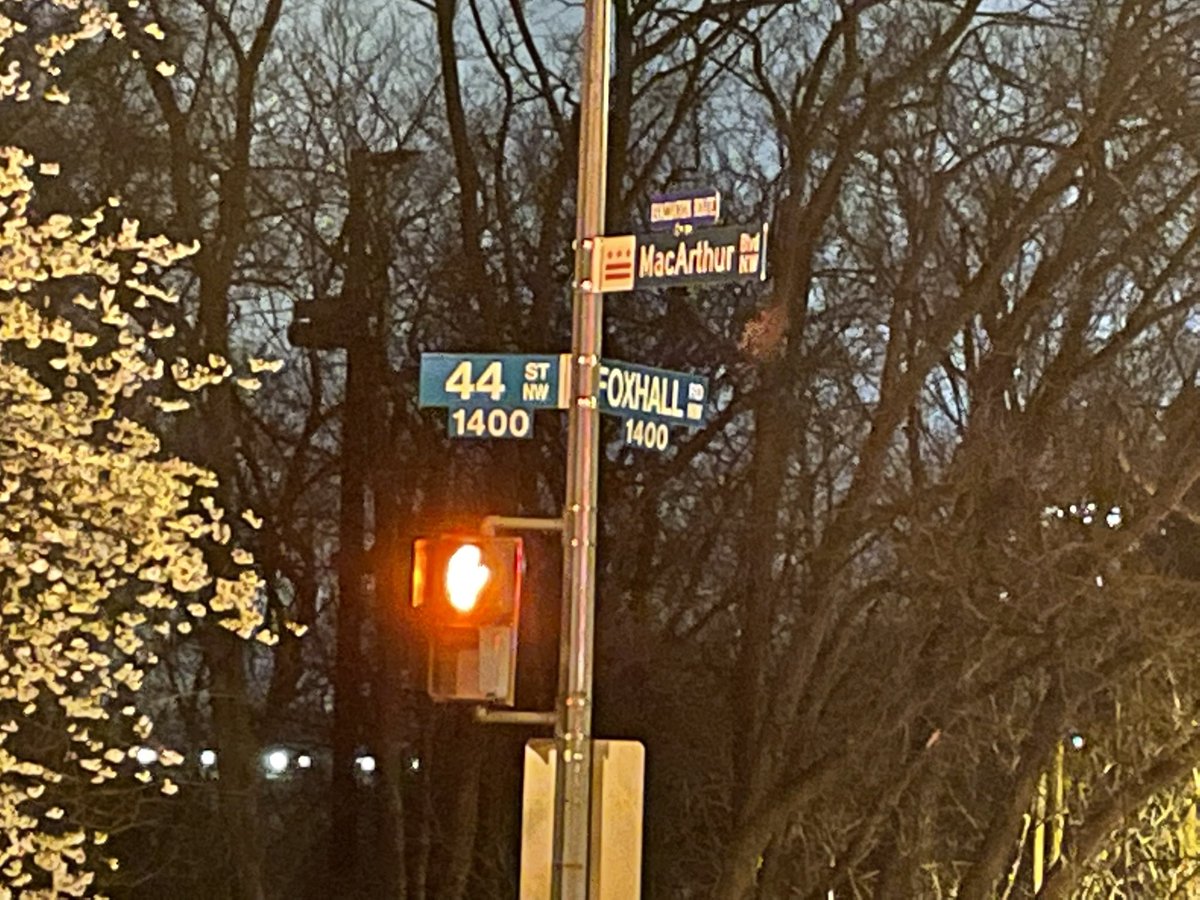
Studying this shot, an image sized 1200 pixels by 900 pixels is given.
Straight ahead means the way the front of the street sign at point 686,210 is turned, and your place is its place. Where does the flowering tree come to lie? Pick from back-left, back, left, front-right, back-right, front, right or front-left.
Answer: right

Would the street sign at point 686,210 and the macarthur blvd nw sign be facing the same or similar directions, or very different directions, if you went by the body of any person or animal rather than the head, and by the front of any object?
same or similar directions

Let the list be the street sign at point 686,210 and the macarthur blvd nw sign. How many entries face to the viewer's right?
0

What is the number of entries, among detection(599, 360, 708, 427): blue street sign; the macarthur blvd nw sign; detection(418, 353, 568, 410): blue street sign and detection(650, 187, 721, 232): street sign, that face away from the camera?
0

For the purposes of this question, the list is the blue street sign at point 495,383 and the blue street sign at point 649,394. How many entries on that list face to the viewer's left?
0

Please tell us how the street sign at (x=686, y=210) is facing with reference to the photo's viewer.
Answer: facing the viewer and to the left of the viewer

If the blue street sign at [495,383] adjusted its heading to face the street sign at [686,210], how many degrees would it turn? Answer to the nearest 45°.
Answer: approximately 90° to its left

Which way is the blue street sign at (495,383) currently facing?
toward the camera
